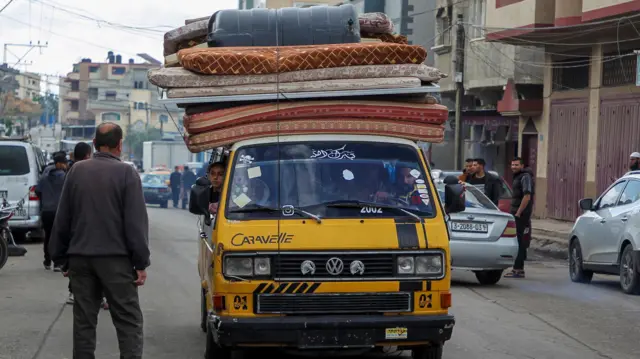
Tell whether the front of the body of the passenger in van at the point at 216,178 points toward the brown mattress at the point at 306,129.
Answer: no

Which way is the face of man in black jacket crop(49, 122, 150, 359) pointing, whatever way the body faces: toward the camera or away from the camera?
away from the camera

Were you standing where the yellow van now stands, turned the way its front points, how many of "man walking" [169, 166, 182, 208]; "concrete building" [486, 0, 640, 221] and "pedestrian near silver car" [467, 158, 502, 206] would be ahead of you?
0

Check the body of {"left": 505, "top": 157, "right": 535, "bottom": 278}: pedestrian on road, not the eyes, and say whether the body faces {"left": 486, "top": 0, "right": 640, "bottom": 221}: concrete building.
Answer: no

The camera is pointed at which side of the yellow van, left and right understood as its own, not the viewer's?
front

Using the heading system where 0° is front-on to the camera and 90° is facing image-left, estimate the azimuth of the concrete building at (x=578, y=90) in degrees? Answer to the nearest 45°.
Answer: approximately 45°

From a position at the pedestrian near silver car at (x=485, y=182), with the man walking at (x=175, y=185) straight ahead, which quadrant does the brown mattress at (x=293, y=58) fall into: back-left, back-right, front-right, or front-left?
back-left

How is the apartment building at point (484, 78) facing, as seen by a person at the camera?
facing the viewer and to the left of the viewer

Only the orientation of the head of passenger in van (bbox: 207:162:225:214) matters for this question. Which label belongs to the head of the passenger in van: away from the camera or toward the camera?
toward the camera

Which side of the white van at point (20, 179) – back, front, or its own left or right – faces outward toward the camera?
back

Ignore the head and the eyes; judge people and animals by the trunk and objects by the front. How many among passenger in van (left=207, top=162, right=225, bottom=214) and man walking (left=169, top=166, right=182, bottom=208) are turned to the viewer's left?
0
